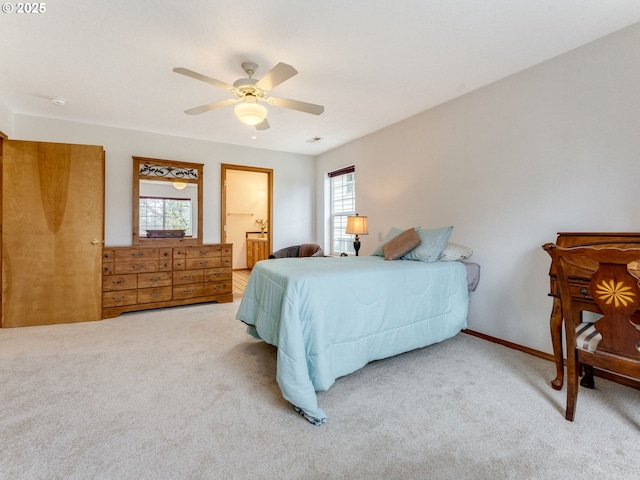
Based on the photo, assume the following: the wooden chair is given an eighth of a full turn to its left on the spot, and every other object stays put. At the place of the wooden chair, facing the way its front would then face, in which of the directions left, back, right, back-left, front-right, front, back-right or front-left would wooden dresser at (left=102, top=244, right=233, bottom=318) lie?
left

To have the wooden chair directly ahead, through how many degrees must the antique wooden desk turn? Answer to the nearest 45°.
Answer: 0° — it already faces it

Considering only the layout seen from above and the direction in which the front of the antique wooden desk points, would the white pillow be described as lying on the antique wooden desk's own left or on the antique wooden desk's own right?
on the antique wooden desk's own right

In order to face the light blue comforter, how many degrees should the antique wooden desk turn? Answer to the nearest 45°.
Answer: approximately 45° to its right

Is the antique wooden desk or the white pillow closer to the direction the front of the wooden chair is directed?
the antique wooden desk

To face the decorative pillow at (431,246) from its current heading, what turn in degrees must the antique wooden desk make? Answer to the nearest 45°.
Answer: approximately 90° to its right

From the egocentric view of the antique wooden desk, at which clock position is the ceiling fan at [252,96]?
The ceiling fan is roughly at 2 o'clock from the antique wooden desk.

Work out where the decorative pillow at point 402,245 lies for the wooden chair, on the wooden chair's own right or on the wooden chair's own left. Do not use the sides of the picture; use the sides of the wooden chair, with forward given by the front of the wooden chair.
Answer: on the wooden chair's own left

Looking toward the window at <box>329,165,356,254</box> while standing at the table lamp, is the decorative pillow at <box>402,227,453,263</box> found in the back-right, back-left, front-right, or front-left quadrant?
back-right

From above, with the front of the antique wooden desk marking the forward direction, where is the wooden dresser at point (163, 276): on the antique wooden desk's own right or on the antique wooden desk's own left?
on the antique wooden desk's own right

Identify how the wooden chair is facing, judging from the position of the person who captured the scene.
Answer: facing away from the viewer and to the right of the viewer
